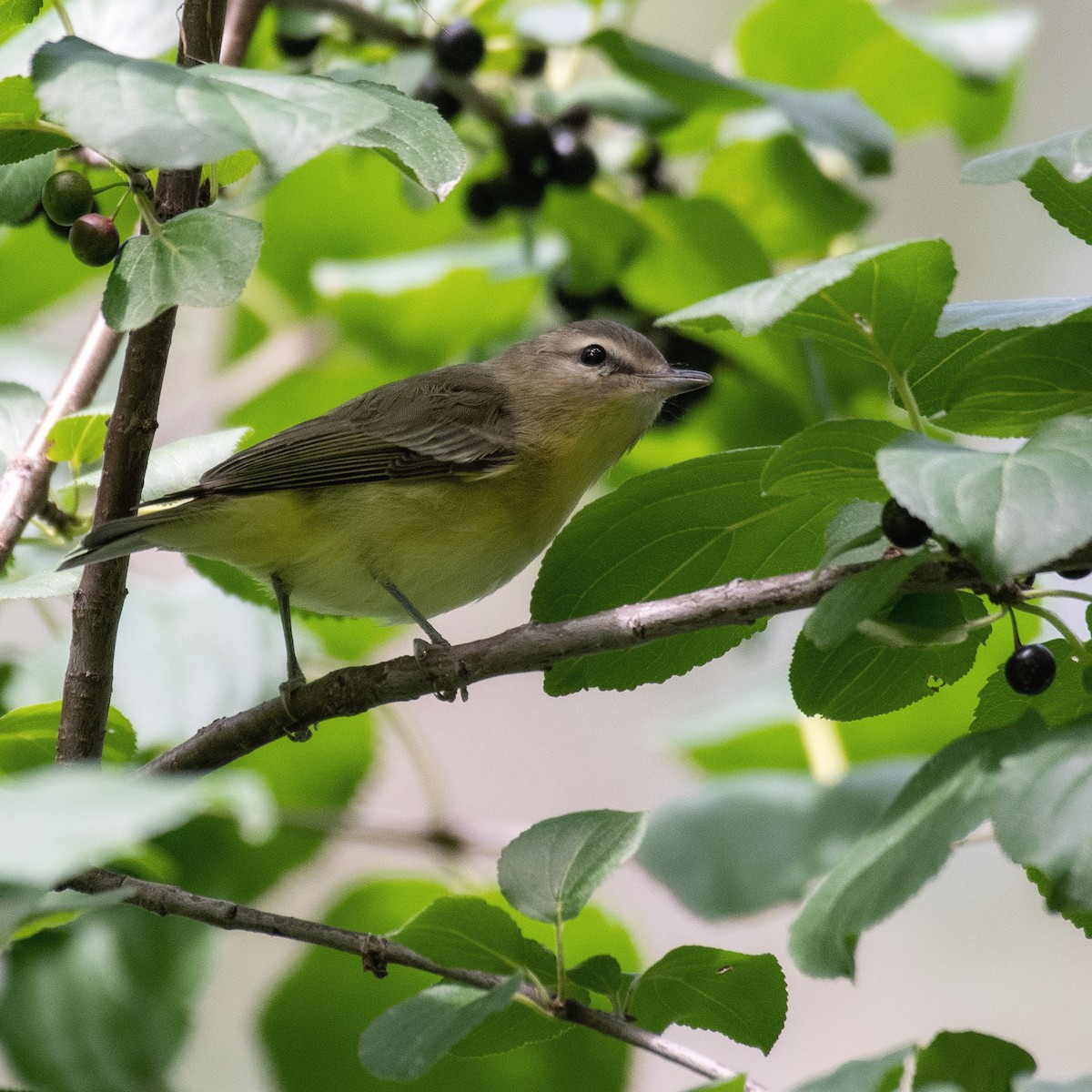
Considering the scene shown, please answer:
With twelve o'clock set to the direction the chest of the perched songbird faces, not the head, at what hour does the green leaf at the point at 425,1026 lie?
The green leaf is roughly at 3 o'clock from the perched songbird.

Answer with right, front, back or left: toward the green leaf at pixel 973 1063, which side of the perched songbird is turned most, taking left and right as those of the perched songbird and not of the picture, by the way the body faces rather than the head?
front

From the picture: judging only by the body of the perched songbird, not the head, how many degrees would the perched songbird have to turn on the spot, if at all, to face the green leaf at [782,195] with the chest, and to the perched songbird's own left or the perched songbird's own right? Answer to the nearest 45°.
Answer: approximately 45° to the perched songbird's own left

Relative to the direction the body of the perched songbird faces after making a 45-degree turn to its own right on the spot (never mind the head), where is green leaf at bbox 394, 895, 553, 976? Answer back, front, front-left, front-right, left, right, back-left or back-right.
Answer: front-right

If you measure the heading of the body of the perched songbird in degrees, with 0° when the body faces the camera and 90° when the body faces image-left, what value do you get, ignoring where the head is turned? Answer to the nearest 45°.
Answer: approximately 270°

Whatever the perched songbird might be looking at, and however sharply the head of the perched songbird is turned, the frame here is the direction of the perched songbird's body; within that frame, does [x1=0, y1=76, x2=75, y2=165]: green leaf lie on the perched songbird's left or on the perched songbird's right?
on the perched songbird's right

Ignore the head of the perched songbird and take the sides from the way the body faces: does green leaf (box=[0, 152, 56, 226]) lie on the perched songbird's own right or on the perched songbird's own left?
on the perched songbird's own right

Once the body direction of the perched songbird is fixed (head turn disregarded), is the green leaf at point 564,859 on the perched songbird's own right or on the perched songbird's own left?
on the perched songbird's own right
